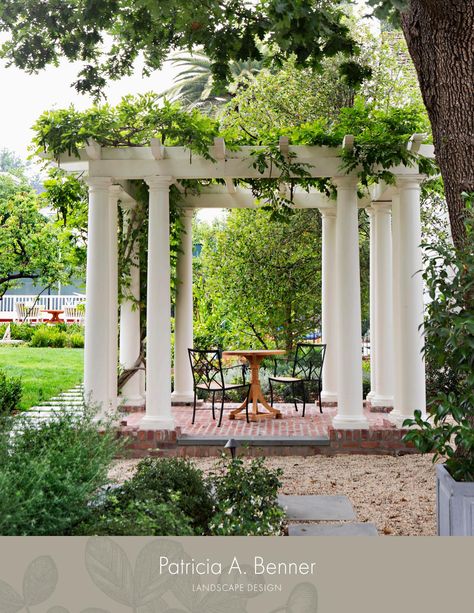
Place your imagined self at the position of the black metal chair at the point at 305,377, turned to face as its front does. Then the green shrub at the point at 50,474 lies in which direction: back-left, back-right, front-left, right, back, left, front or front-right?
front-left

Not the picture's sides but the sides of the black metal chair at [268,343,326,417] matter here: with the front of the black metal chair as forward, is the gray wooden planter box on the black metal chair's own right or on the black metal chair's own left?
on the black metal chair's own left

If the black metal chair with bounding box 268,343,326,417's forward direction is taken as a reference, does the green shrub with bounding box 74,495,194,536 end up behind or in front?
in front

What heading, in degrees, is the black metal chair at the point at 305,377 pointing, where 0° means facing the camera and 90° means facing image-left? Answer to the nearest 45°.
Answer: approximately 45°

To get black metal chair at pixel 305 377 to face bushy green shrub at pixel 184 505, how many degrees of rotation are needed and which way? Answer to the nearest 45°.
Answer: approximately 45° to its left

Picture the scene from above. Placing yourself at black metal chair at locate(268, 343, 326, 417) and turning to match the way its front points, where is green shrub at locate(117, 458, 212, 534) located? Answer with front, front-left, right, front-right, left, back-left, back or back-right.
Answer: front-left

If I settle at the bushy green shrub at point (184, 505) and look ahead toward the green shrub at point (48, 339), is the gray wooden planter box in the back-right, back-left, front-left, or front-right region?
back-right

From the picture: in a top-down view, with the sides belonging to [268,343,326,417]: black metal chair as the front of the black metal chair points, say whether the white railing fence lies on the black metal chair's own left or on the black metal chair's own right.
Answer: on the black metal chair's own right

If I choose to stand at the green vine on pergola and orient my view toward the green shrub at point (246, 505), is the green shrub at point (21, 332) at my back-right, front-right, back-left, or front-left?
back-right
